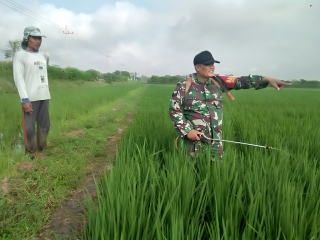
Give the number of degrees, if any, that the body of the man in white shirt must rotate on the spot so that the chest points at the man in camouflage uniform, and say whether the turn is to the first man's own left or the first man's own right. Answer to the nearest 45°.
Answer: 0° — they already face them

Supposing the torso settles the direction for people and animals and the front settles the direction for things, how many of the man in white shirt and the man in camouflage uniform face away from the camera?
0

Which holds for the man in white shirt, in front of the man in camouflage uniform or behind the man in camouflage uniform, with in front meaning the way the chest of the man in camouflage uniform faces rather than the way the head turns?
behind

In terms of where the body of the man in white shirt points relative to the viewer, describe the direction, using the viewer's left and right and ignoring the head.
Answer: facing the viewer and to the right of the viewer
